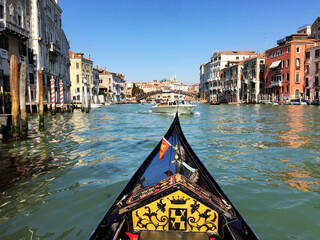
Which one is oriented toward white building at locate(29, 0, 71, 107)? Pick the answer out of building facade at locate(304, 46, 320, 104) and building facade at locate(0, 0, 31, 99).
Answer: building facade at locate(304, 46, 320, 104)

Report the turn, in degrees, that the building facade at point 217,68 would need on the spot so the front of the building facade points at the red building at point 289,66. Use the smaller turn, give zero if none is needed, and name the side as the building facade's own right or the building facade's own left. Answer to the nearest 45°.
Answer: approximately 90° to the building facade's own left

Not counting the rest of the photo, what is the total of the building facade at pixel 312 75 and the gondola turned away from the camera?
1

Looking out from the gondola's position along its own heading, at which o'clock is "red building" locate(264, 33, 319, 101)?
The red building is roughly at 1 o'clock from the gondola.

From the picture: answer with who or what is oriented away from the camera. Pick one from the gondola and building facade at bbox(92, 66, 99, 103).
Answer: the gondola

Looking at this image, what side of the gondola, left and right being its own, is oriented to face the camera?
back

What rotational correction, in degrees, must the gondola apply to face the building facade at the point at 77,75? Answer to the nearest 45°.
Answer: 0° — it already faces it

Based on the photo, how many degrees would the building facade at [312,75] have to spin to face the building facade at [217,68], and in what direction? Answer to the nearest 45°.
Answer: approximately 90° to its right

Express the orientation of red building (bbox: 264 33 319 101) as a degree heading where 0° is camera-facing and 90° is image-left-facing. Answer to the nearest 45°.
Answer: approximately 45°

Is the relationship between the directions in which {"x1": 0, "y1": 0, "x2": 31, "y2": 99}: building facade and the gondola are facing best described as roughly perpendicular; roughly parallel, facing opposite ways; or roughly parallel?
roughly perpendicular

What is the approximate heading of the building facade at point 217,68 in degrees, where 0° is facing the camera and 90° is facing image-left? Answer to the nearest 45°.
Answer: approximately 45°

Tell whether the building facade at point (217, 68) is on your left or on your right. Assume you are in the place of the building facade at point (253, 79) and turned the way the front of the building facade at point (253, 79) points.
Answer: on your right

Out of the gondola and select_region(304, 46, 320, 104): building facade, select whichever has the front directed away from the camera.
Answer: the gondola

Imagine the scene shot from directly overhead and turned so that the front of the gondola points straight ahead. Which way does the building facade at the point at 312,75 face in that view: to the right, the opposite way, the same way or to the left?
to the left

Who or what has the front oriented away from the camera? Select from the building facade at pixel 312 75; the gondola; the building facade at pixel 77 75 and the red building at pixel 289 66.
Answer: the gondola
